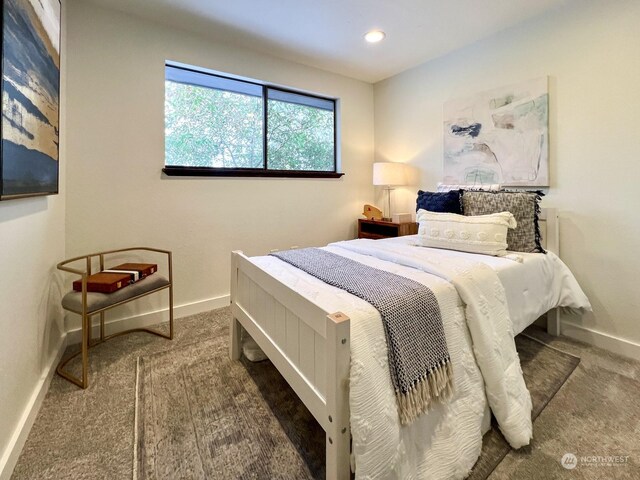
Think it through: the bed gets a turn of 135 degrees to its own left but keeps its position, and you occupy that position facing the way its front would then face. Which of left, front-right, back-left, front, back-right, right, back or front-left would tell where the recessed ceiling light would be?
left

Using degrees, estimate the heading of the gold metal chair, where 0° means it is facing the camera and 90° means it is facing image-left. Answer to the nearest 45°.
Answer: approximately 315°

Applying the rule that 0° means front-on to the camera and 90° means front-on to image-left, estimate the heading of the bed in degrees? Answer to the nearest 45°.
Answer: approximately 45°

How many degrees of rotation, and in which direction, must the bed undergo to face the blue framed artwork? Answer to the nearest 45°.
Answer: approximately 45° to its right

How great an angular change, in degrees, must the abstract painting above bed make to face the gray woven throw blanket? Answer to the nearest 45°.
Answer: approximately 45° to its left

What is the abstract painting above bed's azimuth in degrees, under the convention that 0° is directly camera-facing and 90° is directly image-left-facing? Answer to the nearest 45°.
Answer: approximately 45°
